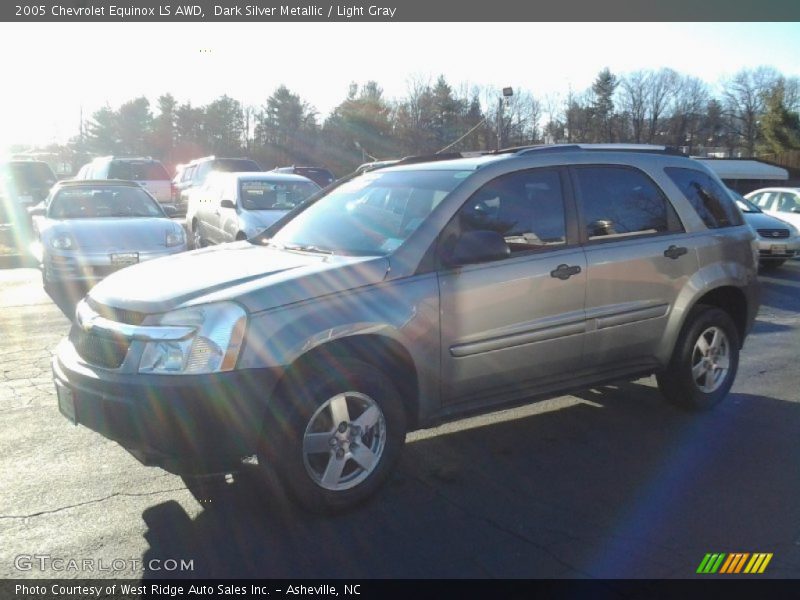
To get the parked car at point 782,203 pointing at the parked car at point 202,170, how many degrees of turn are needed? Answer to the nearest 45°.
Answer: approximately 135° to its right

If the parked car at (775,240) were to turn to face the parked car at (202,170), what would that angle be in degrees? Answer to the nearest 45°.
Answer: approximately 135° to its right

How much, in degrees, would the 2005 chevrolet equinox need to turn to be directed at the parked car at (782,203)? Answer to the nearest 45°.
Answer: approximately 180°

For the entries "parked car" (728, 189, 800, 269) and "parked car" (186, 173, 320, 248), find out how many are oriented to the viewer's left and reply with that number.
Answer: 0

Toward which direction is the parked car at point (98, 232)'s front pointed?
toward the camera

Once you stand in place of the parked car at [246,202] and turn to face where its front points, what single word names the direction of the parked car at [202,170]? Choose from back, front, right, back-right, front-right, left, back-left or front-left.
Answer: back-left

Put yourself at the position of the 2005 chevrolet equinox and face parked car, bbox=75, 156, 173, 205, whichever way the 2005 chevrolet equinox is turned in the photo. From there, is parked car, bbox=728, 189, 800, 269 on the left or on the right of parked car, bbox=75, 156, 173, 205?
right

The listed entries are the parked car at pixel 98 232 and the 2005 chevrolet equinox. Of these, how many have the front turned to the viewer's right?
0

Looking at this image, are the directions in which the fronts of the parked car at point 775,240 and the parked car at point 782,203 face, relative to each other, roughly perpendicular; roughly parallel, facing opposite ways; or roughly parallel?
roughly parallel

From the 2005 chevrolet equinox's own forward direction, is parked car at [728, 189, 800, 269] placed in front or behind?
behind

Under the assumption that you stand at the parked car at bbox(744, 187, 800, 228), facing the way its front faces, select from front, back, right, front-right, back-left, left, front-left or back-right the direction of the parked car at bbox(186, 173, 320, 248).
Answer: right

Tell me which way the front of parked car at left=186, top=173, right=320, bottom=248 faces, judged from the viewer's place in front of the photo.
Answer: facing the viewer and to the right of the viewer

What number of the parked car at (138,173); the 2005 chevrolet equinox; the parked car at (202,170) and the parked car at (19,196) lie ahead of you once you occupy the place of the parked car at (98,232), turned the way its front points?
1

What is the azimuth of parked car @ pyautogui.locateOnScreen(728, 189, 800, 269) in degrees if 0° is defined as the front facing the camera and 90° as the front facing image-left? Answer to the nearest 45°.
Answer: approximately 315°

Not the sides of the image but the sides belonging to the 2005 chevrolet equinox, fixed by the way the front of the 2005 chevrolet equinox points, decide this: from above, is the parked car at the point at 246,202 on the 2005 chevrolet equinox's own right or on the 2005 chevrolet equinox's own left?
on the 2005 chevrolet equinox's own right

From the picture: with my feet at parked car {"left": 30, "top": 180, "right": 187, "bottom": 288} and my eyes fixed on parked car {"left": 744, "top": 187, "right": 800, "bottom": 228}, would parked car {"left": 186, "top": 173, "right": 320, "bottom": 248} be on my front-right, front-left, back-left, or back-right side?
front-left

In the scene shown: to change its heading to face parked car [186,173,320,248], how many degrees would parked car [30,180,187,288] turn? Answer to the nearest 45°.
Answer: approximately 135° to its left

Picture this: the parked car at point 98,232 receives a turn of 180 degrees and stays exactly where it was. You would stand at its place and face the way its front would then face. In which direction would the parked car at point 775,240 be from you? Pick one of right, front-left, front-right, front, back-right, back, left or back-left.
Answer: right
